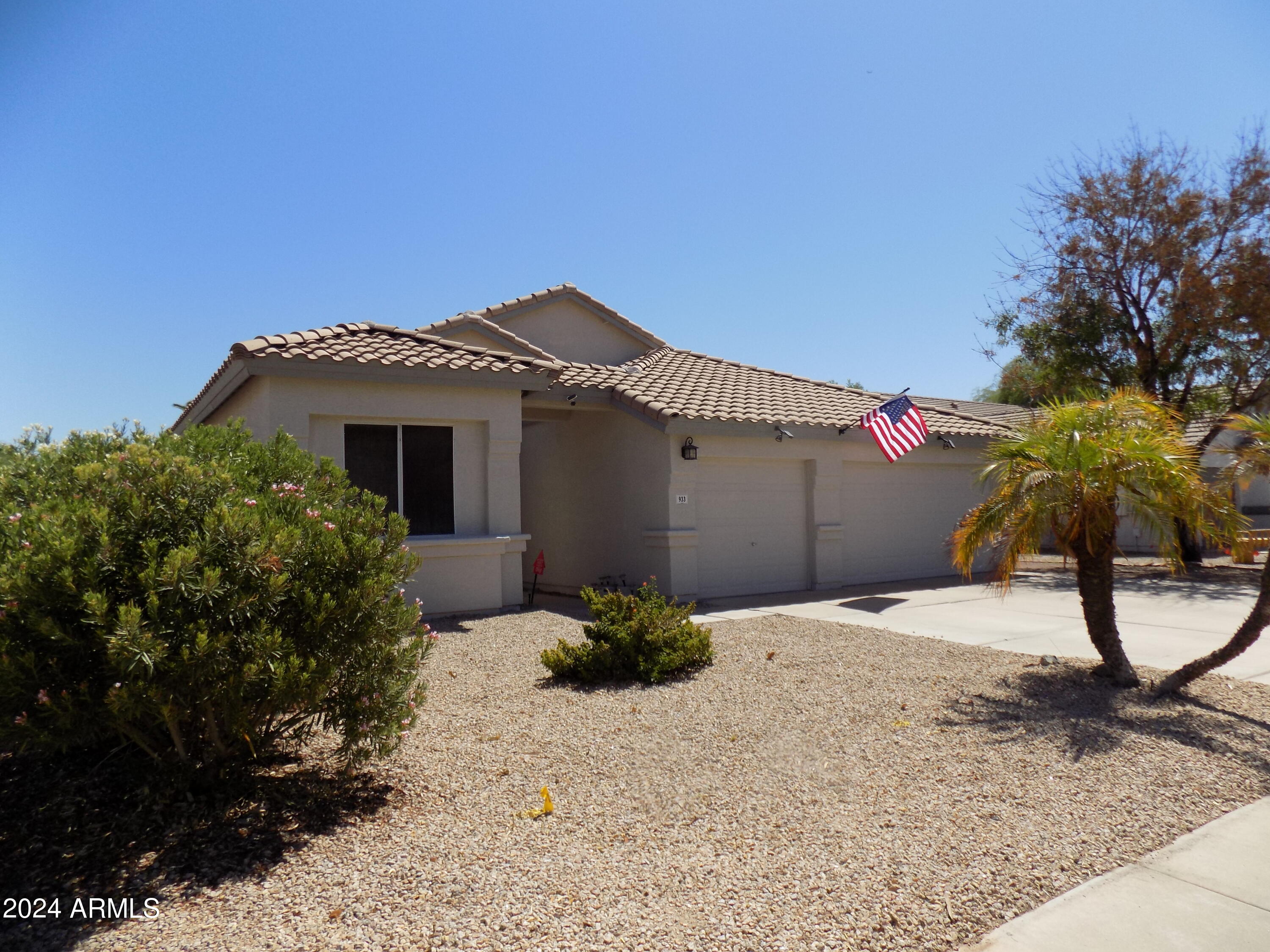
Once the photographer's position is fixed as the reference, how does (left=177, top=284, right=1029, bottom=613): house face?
facing the viewer and to the right of the viewer

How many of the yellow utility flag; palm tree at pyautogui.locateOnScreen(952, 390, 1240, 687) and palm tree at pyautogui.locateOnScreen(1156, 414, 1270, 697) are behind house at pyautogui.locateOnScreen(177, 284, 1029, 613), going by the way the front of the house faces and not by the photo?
0

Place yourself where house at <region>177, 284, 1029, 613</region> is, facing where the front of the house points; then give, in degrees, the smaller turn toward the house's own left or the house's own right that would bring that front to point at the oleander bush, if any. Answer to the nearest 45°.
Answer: approximately 45° to the house's own right

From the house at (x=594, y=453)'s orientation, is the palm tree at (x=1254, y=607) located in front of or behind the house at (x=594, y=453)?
in front

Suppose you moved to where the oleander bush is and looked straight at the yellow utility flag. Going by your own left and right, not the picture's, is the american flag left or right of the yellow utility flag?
left

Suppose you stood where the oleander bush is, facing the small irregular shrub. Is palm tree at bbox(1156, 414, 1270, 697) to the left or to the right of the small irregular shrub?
right

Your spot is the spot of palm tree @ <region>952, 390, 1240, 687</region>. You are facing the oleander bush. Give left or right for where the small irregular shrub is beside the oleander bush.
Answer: right

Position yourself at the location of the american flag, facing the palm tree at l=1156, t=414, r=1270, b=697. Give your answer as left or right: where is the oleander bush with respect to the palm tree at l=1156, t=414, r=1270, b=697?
right

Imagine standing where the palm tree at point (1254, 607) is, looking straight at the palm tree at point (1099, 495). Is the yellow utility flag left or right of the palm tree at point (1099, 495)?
left

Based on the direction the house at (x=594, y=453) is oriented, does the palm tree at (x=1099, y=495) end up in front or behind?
in front

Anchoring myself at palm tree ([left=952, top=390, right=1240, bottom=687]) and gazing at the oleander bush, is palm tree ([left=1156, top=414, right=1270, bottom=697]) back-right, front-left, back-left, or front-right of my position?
back-left

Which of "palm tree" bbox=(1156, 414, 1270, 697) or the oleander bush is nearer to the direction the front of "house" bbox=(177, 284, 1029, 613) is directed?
the palm tree

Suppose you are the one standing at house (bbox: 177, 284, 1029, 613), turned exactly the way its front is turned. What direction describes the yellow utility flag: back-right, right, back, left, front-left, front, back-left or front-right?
front-right
